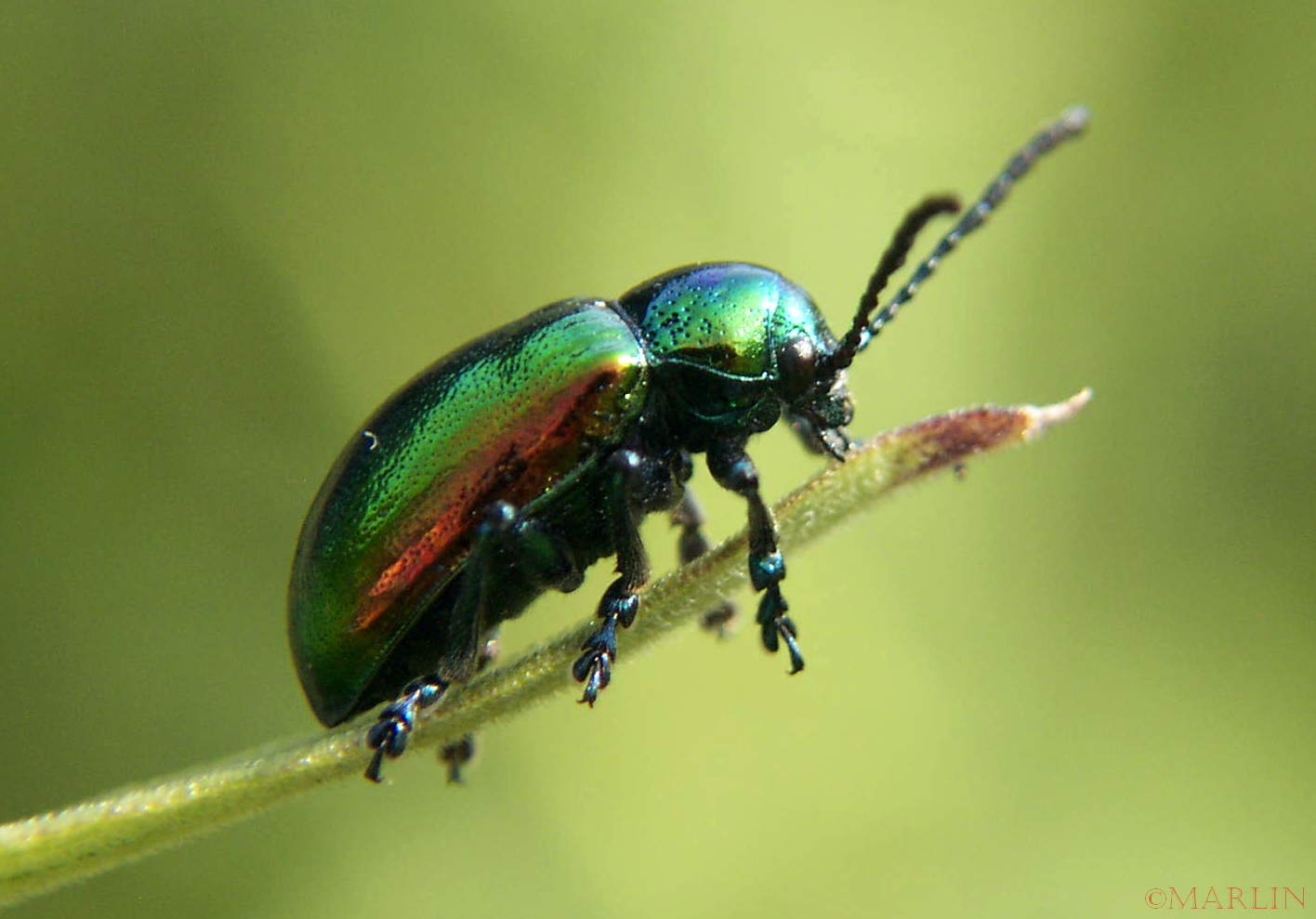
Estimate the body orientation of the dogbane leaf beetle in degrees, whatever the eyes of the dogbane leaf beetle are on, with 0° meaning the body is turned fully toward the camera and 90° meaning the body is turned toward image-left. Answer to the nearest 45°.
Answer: approximately 270°
